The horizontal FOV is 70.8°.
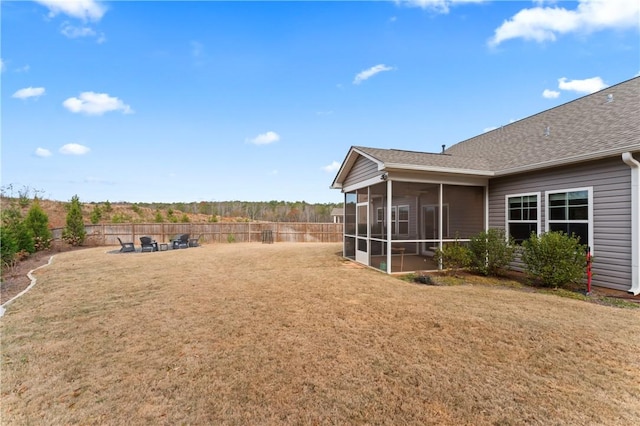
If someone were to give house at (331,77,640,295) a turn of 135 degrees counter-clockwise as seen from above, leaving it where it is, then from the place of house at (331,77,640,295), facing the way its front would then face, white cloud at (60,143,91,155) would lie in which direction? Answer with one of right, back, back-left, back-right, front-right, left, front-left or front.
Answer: front

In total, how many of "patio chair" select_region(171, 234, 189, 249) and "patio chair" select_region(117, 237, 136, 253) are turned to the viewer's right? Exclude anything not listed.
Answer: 1

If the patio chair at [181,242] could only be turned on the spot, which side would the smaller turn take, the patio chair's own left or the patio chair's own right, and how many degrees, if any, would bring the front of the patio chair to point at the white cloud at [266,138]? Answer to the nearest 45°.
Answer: approximately 180°

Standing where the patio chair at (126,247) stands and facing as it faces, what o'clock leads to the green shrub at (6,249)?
The green shrub is roughly at 4 o'clock from the patio chair.

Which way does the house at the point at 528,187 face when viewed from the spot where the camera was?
facing away from the viewer and to the right of the viewer

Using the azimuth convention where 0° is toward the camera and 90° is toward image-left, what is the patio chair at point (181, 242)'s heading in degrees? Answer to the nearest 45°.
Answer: approximately 45°

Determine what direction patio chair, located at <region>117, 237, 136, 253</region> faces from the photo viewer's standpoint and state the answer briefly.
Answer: facing to the right of the viewer
